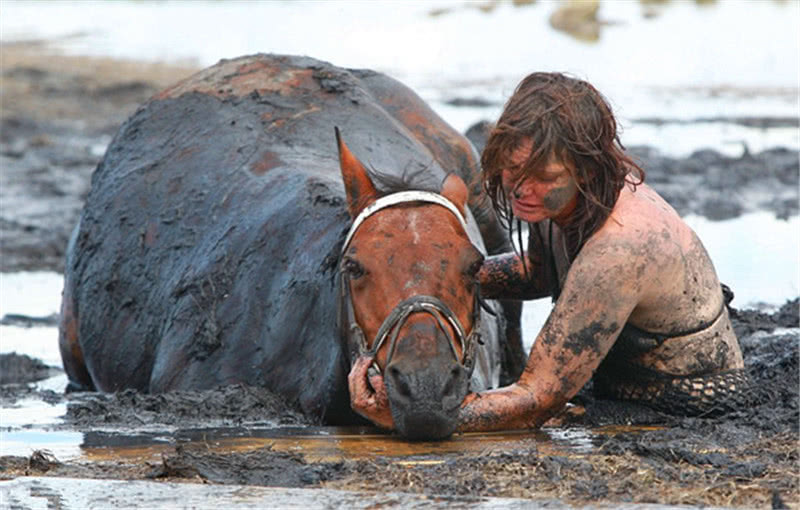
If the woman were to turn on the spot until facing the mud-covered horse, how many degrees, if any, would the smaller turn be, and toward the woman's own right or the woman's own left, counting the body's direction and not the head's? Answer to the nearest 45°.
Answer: approximately 45° to the woman's own right

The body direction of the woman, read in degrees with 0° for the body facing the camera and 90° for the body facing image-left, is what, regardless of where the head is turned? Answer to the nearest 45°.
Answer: approximately 90°

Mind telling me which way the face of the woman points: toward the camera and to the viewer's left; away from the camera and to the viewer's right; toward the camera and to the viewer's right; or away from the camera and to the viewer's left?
toward the camera and to the viewer's left
